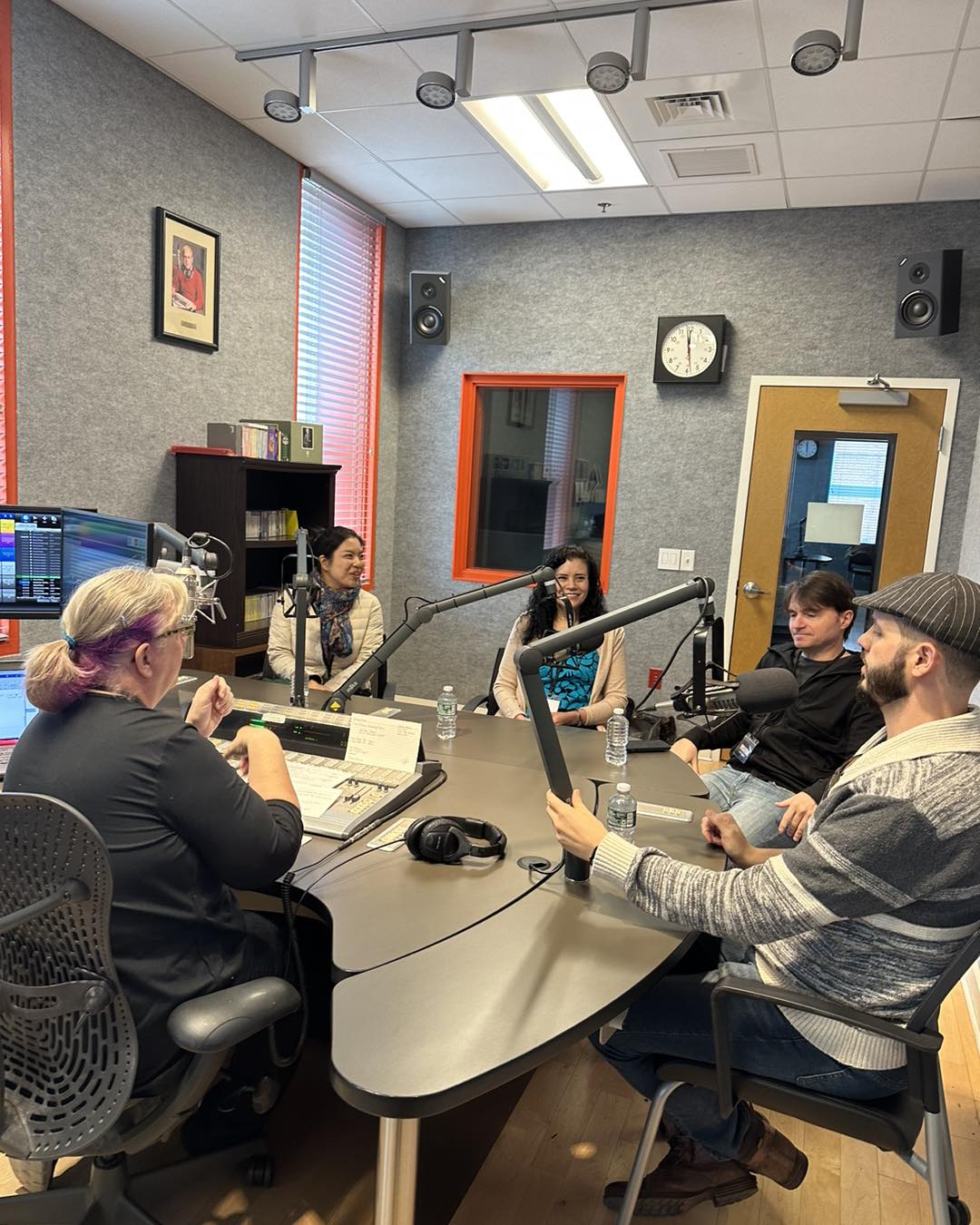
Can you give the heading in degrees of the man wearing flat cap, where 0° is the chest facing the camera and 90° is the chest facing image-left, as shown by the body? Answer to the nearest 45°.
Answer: approximately 90°

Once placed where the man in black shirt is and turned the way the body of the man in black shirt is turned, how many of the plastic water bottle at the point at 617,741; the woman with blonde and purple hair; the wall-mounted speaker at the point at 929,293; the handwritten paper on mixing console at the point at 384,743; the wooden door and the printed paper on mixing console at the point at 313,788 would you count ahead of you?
4

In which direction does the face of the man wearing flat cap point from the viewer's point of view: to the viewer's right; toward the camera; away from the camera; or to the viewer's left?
to the viewer's left

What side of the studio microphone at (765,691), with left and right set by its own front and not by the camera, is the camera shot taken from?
right

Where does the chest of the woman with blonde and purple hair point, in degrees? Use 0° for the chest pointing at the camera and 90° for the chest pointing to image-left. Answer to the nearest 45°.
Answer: approximately 225°

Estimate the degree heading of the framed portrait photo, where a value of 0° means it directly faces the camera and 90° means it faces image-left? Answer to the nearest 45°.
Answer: approximately 315°

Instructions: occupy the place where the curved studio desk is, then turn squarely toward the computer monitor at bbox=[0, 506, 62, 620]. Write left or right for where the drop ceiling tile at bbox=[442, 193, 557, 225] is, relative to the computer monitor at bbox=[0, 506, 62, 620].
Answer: right

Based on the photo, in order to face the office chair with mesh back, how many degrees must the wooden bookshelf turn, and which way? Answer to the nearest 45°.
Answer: approximately 45° to its right

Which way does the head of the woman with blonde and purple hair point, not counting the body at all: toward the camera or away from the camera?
away from the camera
